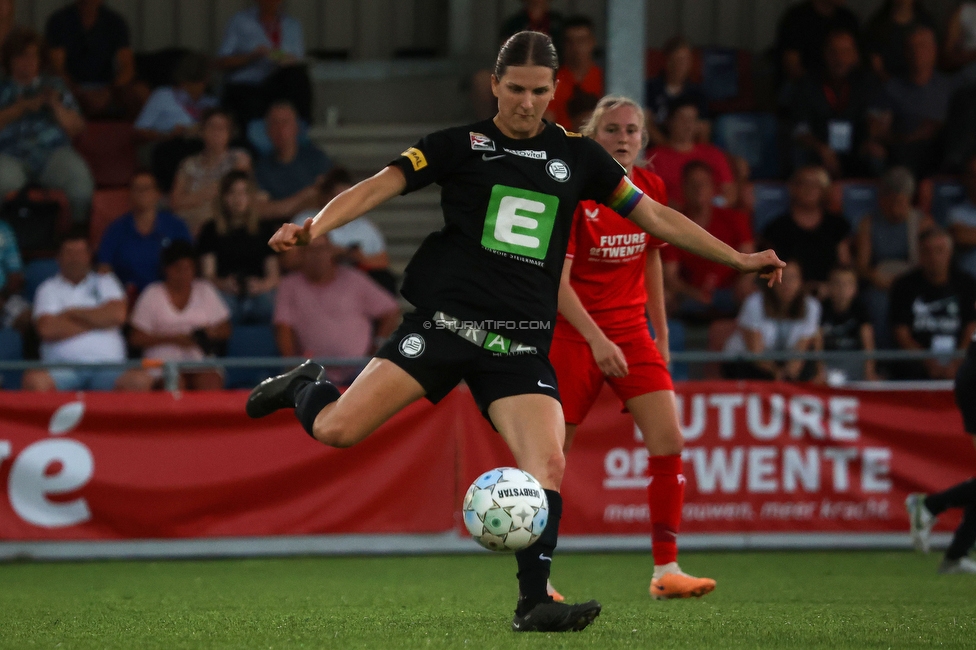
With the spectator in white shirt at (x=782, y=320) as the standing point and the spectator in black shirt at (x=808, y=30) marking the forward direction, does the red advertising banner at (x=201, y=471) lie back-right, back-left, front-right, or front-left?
back-left

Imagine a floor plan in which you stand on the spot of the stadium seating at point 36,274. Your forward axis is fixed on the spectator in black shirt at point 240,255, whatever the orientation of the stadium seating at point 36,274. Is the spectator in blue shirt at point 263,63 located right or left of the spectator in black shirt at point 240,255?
left

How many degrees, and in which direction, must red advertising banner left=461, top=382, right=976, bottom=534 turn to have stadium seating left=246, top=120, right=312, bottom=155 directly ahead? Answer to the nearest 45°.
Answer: approximately 135° to its right

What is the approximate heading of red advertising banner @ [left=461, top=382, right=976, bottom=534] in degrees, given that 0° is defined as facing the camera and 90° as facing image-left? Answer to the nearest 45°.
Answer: approximately 0°
